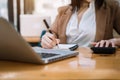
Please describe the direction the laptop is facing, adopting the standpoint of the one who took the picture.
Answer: facing away from the viewer and to the right of the viewer

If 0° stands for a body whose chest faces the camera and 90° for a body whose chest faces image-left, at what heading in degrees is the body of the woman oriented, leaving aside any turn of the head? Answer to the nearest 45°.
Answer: approximately 45°

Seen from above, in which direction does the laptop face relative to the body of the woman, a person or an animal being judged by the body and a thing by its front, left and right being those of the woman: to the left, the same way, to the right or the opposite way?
the opposite way
